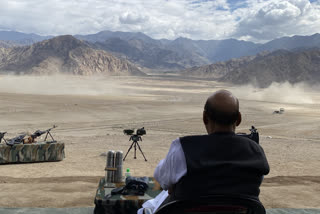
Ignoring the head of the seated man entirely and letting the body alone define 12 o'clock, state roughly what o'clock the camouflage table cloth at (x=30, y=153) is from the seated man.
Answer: The camouflage table cloth is roughly at 11 o'clock from the seated man.

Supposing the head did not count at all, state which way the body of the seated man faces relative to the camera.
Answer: away from the camera

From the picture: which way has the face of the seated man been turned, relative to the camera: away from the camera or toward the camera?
away from the camera

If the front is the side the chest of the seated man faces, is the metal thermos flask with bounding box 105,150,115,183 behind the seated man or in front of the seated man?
in front
